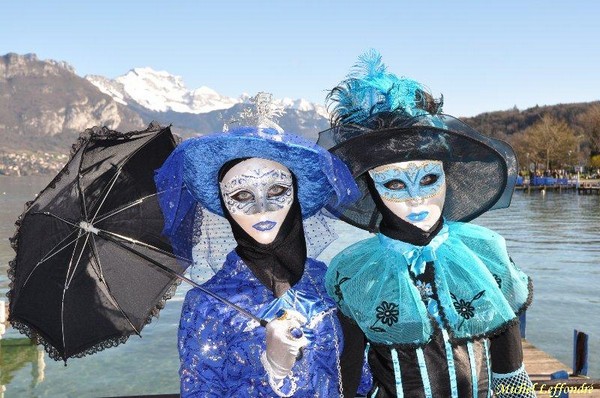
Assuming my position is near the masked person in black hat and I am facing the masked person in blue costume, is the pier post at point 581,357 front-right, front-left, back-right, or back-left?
back-right

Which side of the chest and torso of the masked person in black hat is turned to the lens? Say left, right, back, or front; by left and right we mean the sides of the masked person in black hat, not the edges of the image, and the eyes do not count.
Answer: front

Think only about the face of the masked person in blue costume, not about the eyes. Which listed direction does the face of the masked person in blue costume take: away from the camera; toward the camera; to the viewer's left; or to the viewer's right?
toward the camera

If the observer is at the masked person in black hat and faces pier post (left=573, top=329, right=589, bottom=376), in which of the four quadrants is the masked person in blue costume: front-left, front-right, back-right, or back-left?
back-left

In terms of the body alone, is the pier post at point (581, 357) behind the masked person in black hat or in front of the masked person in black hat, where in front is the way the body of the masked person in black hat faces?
behind

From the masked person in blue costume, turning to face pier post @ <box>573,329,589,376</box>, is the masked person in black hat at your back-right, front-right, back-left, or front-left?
front-right

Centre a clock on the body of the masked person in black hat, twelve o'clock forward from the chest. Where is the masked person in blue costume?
The masked person in blue costume is roughly at 3 o'clock from the masked person in black hat.
